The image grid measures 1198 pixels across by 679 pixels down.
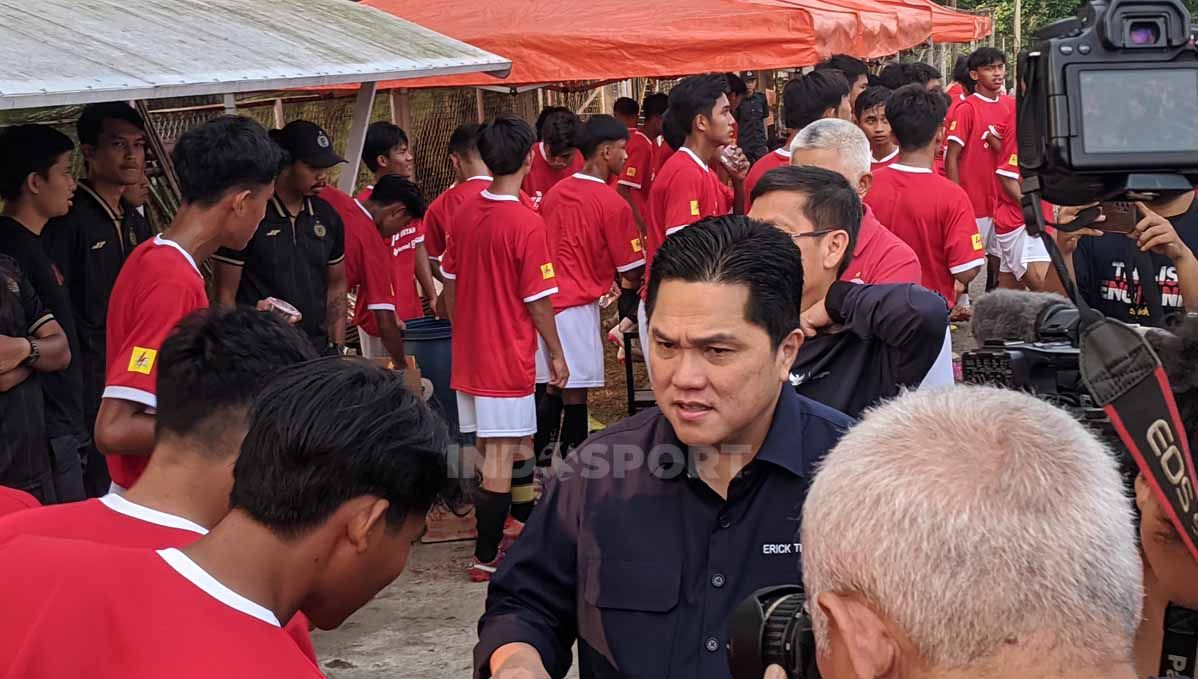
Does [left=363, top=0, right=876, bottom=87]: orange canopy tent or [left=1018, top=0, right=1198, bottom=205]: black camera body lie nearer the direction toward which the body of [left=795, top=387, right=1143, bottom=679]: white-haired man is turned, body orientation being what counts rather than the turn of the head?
the orange canopy tent

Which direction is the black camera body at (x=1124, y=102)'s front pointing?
away from the camera

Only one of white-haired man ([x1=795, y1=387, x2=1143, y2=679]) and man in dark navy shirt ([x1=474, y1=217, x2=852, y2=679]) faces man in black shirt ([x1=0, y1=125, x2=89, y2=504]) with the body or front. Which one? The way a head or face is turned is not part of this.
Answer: the white-haired man

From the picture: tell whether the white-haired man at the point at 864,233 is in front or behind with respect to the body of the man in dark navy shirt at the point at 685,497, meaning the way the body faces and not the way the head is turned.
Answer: behind

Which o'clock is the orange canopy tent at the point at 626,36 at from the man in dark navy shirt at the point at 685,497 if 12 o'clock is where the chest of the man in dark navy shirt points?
The orange canopy tent is roughly at 6 o'clock from the man in dark navy shirt.

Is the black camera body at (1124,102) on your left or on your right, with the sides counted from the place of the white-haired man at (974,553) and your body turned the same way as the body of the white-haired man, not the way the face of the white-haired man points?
on your right

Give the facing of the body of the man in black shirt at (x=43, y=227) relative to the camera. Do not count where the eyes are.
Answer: to the viewer's right
